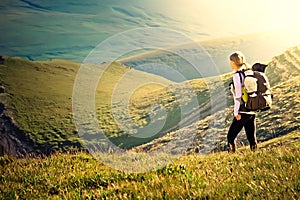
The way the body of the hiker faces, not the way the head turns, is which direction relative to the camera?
to the viewer's left
